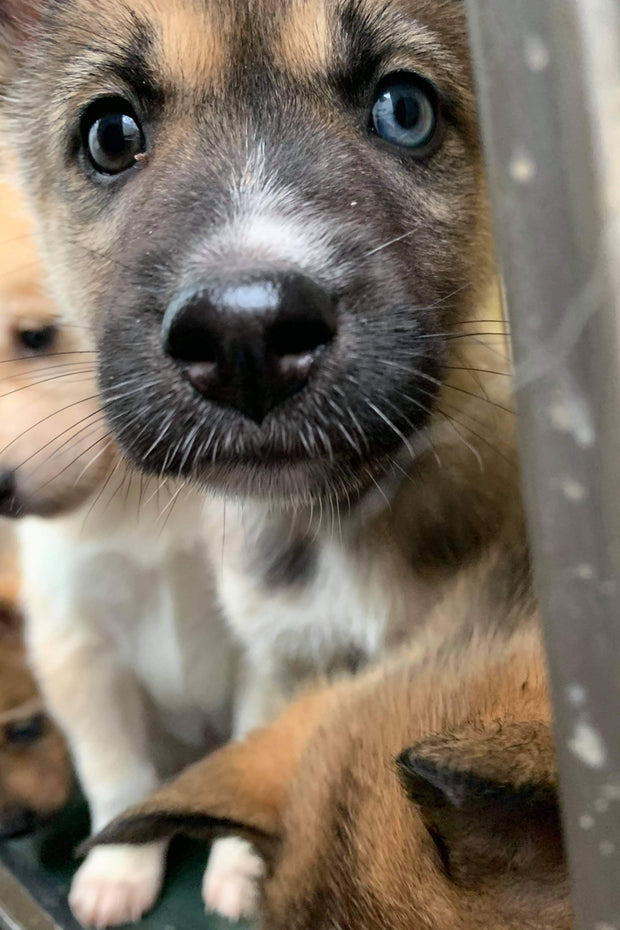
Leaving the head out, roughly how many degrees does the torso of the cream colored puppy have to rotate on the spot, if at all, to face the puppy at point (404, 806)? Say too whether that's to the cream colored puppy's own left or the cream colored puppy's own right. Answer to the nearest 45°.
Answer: approximately 45° to the cream colored puppy's own left

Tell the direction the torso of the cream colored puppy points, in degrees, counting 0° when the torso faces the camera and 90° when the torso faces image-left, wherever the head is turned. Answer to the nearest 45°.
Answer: approximately 45°

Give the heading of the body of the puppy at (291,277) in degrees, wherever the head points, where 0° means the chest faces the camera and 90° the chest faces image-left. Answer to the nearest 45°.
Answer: approximately 0°

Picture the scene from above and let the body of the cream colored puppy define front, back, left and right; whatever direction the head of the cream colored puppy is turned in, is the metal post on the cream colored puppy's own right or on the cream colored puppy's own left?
on the cream colored puppy's own left

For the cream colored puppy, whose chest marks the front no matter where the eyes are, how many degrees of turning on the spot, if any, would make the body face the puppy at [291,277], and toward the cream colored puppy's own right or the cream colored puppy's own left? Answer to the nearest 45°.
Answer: approximately 90° to the cream colored puppy's own left
